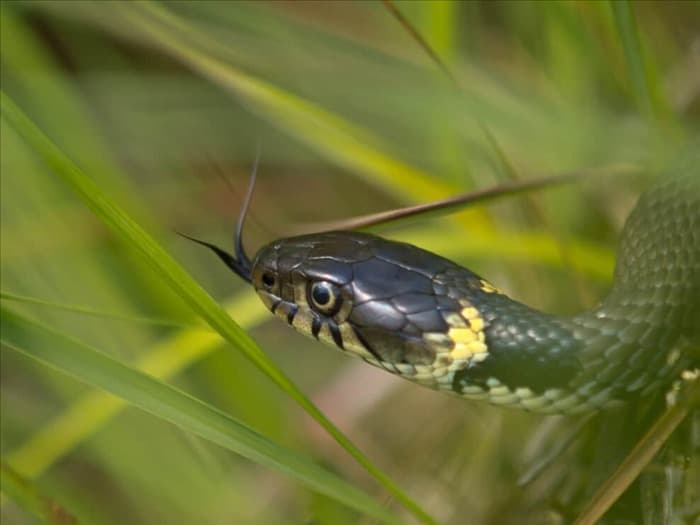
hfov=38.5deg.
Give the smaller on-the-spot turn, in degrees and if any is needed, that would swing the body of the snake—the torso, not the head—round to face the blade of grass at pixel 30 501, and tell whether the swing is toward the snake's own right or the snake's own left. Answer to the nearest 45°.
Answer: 0° — it already faces it

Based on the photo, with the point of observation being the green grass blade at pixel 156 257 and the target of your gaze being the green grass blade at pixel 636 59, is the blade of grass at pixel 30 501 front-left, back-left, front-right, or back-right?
back-left

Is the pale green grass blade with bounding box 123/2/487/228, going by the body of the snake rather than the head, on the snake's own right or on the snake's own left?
on the snake's own right

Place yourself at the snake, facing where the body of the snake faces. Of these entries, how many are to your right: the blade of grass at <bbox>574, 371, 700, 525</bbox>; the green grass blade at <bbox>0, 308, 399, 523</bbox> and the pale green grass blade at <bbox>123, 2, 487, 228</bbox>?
1

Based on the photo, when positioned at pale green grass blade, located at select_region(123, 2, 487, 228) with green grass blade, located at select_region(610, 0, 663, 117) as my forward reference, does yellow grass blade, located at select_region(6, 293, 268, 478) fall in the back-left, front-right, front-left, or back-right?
back-right

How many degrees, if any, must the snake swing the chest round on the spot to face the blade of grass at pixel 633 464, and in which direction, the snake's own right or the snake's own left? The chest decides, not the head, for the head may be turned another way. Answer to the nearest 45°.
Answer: approximately 180°

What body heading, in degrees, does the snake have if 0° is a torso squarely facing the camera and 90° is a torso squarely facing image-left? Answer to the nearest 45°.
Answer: approximately 90°
